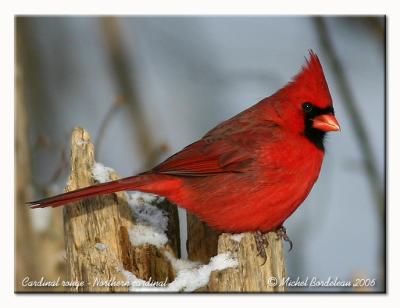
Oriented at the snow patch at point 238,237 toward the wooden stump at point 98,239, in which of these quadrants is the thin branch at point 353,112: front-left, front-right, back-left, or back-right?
back-right

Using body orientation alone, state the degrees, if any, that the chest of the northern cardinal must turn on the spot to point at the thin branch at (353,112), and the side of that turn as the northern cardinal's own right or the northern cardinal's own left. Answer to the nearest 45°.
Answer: approximately 45° to the northern cardinal's own left

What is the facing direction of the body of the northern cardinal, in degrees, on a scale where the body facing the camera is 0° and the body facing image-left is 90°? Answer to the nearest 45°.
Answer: approximately 270°

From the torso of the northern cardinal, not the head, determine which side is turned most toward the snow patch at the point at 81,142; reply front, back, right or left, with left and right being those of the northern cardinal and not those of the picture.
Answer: back

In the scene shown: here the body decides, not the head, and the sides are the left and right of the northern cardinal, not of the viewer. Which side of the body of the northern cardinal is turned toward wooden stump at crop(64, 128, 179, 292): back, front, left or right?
back
